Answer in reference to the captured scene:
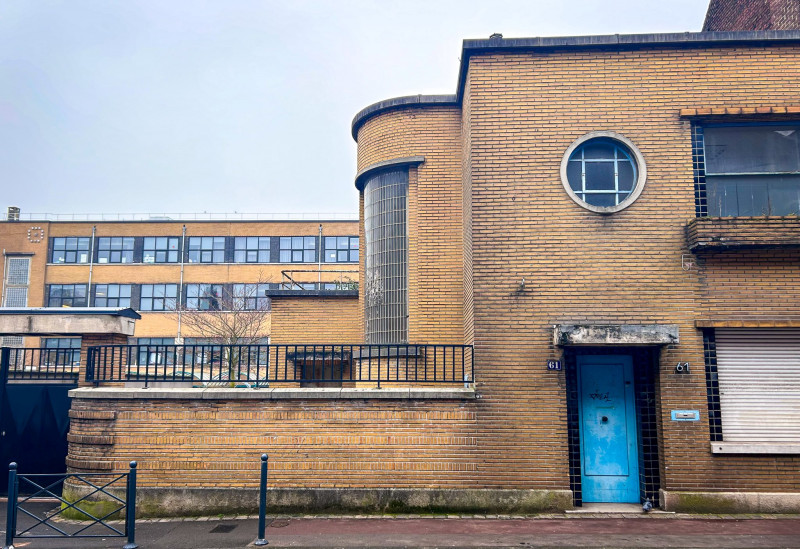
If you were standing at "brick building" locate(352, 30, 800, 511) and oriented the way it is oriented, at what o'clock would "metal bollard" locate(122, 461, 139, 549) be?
The metal bollard is roughly at 2 o'clock from the brick building.

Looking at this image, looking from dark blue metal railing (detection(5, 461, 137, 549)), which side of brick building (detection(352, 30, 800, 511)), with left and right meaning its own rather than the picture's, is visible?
right

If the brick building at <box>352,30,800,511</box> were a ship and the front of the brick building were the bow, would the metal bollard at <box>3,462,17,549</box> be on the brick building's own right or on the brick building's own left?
on the brick building's own right

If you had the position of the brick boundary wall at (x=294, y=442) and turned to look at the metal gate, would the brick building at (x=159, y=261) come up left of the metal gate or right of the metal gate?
right

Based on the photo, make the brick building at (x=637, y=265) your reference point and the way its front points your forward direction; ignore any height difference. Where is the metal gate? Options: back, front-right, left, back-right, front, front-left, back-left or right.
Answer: right

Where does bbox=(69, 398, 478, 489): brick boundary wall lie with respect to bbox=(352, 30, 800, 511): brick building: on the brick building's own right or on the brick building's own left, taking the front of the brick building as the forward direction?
on the brick building's own right

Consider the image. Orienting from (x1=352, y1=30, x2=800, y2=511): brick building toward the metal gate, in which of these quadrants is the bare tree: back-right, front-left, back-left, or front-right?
front-right

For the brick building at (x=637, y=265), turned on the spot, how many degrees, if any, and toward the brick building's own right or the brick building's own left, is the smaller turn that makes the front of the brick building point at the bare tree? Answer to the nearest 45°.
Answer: approximately 135° to the brick building's own right

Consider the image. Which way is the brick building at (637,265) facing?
toward the camera
